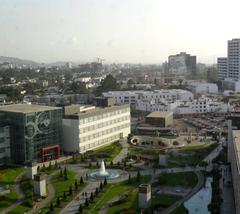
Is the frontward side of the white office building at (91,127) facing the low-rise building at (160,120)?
no

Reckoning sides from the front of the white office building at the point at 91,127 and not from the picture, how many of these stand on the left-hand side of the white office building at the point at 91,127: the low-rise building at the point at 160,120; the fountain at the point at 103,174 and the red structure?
1

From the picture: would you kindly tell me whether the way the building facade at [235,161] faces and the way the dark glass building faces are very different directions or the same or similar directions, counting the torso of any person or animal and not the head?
very different directions

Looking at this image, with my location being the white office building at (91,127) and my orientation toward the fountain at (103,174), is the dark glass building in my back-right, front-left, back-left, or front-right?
front-right

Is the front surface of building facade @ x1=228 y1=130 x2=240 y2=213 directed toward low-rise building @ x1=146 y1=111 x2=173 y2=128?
no

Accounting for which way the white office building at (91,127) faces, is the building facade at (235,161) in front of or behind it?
in front

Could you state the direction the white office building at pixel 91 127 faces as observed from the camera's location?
facing the viewer and to the right of the viewer

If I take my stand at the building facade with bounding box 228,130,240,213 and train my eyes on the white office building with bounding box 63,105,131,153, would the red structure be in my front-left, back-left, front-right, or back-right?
front-left

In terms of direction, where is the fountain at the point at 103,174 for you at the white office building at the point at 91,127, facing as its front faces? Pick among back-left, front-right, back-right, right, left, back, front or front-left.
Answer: front-right

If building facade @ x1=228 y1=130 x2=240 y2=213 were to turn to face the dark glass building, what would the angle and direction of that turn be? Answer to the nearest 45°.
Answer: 0° — it already faces it

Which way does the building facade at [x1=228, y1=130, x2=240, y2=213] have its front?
to the viewer's left

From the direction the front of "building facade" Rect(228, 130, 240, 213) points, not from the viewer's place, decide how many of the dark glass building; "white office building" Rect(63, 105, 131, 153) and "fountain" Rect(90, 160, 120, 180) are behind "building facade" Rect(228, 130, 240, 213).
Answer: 0

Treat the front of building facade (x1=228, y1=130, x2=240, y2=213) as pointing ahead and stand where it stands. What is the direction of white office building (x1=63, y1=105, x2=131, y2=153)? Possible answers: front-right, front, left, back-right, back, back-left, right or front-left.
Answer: front-right

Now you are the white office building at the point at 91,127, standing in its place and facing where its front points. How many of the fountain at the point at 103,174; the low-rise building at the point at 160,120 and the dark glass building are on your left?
1

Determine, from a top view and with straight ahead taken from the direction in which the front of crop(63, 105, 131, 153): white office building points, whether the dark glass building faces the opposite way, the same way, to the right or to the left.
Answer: the same way

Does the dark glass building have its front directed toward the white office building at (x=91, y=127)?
no

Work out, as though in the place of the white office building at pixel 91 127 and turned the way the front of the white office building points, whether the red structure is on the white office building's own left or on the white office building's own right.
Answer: on the white office building's own right

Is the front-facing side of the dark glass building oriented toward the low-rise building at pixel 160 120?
no
